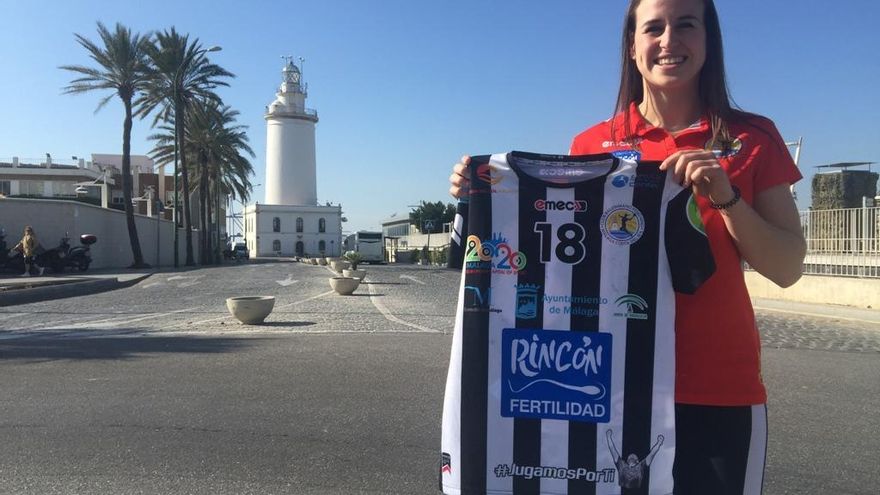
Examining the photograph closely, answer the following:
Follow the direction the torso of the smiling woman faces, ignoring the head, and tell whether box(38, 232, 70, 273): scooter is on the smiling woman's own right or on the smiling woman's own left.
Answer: on the smiling woman's own right

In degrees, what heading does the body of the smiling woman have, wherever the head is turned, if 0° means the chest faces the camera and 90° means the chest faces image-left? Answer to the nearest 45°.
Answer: approximately 0°

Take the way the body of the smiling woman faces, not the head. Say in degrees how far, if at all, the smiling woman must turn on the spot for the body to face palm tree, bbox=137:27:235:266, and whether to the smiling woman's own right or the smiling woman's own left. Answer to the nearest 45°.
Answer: approximately 135° to the smiling woman's own right

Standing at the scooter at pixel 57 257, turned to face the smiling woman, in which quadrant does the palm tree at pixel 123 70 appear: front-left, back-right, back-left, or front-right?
back-left

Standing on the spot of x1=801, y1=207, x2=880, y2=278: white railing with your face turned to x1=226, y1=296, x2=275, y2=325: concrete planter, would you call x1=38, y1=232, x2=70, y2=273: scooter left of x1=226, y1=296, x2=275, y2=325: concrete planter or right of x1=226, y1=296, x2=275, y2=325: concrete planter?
right

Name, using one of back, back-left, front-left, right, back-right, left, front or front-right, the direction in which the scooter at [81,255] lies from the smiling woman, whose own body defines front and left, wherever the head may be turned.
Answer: back-right

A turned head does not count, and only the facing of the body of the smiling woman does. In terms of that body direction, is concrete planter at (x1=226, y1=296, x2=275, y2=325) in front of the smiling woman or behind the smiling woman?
behind

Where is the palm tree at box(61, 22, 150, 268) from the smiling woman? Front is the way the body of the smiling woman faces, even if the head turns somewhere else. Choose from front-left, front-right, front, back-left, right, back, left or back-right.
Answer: back-right

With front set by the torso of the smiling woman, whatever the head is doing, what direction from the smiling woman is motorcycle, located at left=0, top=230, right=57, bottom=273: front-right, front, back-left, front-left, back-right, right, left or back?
back-right

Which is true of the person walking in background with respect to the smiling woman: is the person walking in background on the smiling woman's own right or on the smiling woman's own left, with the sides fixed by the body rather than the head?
on the smiling woman's own right
